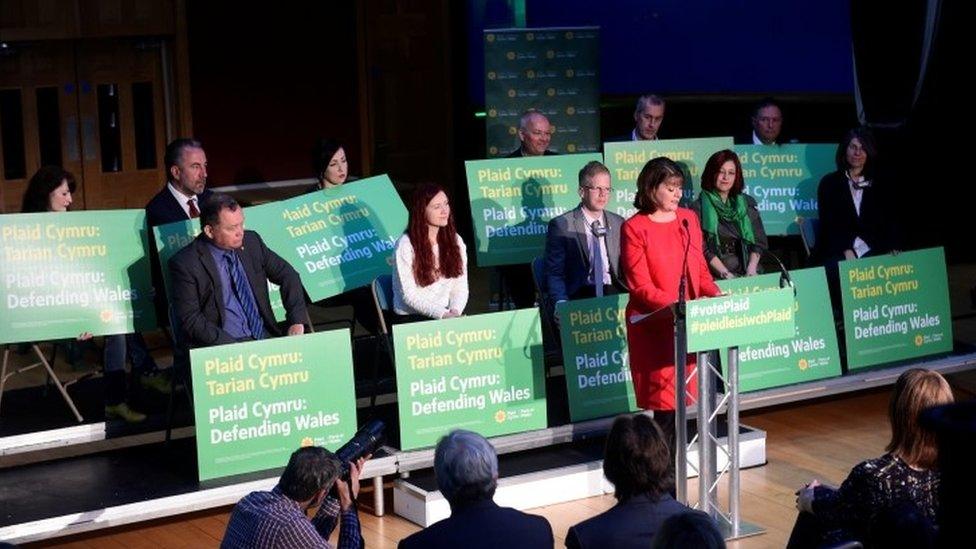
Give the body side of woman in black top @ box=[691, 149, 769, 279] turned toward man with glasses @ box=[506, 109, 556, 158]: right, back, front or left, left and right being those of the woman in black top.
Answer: right

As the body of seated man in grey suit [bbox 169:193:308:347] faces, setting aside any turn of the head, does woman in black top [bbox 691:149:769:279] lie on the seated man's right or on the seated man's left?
on the seated man's left

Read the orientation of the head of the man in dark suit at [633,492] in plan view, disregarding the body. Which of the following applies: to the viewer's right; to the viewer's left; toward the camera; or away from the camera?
away from the camera

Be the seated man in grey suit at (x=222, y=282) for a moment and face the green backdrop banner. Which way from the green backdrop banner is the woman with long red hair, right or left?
right

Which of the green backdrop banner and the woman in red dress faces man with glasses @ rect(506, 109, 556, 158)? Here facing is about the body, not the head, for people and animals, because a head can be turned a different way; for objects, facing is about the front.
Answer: the green backdrop banner

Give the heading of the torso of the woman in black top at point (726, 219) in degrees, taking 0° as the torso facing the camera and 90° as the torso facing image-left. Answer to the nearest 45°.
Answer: approximately 0°

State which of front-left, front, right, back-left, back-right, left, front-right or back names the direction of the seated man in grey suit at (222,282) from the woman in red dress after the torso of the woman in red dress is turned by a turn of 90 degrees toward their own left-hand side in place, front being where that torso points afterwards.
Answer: back-left

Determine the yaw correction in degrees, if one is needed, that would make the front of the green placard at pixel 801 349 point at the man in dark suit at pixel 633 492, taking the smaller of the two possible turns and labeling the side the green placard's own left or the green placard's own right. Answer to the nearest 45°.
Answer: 0° — it already faces them

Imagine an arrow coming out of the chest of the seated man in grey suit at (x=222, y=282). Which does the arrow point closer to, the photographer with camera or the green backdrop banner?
the photographer with camera

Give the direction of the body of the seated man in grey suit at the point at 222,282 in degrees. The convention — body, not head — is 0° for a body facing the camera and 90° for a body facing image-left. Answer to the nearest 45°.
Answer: approximately 315°

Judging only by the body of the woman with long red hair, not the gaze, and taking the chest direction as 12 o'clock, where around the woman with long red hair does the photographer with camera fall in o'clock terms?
The photographer with camera is roughly at 2 o'clock from the woman with long red hair.
